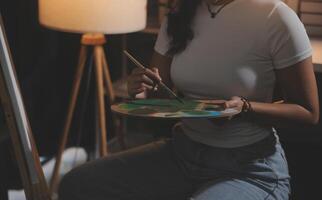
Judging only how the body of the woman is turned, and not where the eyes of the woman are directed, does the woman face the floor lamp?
no

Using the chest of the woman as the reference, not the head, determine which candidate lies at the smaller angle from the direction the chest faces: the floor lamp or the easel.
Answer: the easel

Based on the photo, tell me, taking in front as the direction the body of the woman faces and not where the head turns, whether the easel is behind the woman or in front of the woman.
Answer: in front

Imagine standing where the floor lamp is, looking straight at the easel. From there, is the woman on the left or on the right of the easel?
left

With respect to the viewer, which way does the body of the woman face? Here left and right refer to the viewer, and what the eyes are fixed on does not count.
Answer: facing the viewer and to the left of the viewer
